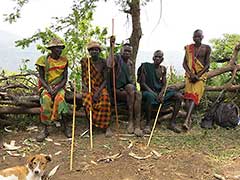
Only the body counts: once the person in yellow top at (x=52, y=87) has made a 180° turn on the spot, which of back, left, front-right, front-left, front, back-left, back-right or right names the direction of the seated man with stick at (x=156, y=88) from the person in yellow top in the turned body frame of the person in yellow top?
right

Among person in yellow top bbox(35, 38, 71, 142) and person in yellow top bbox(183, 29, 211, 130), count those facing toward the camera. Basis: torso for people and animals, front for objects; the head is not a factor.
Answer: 2

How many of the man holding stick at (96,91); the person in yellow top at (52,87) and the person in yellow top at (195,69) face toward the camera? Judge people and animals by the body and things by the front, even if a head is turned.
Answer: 3

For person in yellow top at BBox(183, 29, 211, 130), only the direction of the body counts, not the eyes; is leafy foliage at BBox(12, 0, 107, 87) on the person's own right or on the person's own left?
on the person's own right

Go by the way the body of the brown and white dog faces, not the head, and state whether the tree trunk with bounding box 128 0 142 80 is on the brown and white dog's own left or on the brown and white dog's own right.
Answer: on the brown and white dog's own left

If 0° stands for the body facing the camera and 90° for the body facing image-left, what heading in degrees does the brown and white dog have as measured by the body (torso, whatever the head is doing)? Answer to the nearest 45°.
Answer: approximately 315°

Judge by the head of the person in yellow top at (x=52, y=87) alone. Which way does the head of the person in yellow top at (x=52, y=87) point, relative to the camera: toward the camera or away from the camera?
toward the camera

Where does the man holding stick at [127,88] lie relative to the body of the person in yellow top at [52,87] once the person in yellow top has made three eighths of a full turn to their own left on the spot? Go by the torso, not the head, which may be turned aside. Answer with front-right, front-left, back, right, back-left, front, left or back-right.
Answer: front-right

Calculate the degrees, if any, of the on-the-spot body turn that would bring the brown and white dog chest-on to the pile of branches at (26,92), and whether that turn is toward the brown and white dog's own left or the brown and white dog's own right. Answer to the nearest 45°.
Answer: approximately 135° to the brown and white dog's own left

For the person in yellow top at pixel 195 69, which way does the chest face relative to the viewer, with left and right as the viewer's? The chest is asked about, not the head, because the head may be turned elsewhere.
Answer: facing the viewer

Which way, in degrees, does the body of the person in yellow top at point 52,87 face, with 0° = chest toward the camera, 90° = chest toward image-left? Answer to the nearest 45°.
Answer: approximately 0°
